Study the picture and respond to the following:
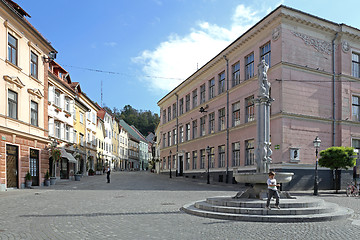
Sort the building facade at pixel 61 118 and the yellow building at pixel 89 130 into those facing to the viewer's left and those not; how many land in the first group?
0

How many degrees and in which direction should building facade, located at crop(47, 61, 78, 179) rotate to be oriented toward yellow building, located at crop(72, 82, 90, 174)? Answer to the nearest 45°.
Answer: approximately 135° to its left

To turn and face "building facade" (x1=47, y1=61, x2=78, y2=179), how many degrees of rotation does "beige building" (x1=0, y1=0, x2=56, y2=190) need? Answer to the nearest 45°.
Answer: approximately 135° to its left

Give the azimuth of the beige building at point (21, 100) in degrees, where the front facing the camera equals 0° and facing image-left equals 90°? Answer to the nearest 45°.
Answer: approximately 315°

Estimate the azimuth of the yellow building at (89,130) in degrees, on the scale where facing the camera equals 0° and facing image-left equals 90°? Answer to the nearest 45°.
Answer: approximately 315°

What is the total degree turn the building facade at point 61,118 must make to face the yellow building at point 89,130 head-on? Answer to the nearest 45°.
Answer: approximately 135° to its left

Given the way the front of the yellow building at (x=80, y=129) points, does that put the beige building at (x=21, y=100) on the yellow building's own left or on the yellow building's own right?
on the yellow building's own right

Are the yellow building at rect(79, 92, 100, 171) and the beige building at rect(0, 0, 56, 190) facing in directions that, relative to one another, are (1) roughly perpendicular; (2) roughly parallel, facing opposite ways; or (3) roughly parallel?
roughly parallel

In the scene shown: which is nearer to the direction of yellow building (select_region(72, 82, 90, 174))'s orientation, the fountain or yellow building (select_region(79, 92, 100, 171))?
the fountain

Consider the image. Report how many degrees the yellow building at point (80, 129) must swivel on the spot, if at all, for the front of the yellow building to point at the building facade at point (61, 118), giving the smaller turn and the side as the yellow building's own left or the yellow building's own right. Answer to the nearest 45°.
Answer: approximately 45° to the yellow building's own right

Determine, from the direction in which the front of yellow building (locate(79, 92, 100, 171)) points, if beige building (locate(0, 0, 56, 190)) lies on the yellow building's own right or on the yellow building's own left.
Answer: on the yellow building's own right
